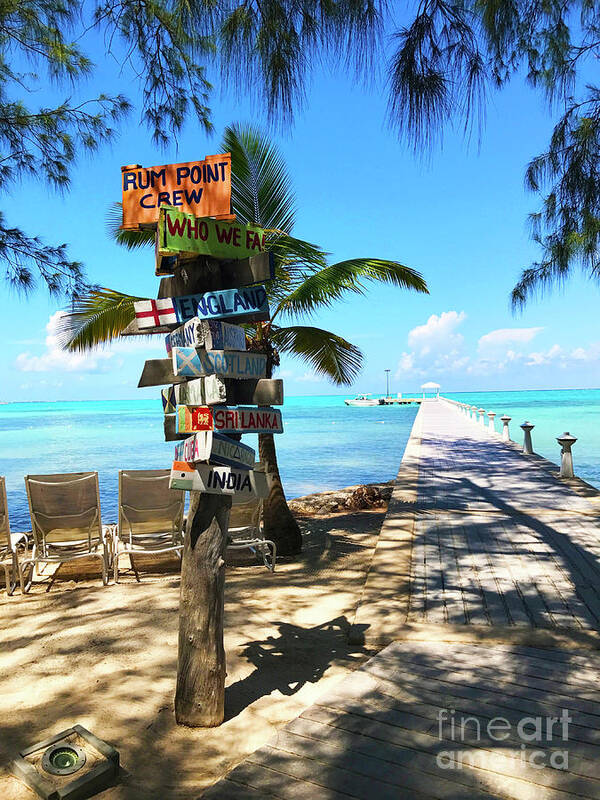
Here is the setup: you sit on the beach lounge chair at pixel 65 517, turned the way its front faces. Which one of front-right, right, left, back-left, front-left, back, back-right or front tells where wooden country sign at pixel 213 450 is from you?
back

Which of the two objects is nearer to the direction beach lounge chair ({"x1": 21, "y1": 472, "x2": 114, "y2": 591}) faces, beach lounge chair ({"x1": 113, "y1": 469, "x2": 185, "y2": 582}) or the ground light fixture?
the beach lounge chair

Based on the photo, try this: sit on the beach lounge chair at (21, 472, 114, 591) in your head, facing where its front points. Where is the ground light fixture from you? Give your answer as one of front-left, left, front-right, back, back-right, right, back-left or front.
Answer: back

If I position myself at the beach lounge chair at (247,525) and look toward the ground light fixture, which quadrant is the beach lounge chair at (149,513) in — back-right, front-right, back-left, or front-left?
front-right

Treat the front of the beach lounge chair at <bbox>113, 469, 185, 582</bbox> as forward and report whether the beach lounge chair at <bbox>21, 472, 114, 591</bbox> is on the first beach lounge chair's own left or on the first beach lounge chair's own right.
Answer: on the first beach lounge chair's own left

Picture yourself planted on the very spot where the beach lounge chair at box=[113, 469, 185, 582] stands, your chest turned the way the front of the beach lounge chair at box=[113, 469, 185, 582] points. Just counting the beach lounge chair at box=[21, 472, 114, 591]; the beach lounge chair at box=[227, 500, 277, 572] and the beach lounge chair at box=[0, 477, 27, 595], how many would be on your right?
1

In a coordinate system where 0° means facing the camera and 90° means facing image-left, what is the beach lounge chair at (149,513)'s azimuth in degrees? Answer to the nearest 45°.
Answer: approximately 180°

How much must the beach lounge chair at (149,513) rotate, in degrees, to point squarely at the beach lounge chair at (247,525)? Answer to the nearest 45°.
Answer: approximately 90° to its right

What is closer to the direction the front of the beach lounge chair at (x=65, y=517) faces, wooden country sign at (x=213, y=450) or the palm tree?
the palm tree

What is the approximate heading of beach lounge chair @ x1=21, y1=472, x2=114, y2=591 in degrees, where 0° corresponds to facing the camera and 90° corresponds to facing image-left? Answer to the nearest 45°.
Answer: approximately 180°

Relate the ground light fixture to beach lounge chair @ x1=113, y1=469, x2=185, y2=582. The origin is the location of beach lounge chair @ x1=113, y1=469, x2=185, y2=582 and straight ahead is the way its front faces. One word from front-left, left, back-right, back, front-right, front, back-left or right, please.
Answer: back

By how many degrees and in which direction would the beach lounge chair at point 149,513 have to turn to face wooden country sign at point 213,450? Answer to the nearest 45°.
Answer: approximately 180°
